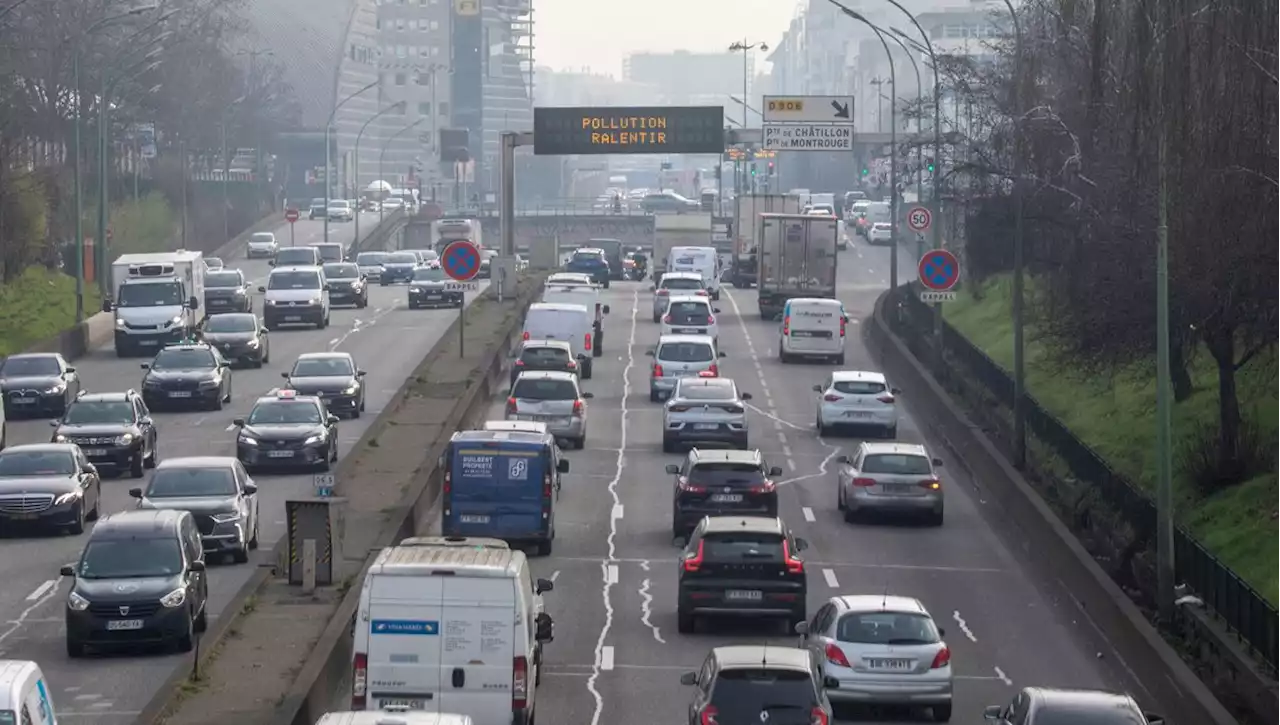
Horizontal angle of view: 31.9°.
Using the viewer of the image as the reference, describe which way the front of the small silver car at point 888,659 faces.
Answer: facing away from the viewer

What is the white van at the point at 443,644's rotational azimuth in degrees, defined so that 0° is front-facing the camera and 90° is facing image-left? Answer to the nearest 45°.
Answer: approximately 180°

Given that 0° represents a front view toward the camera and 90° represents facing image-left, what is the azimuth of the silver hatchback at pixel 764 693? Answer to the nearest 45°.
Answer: approximately 180°

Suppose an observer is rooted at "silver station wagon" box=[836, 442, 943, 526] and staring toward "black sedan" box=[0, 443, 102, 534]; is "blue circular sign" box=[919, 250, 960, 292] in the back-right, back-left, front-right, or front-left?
back-right

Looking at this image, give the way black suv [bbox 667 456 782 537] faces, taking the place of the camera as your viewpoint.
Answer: facing away from the viewer

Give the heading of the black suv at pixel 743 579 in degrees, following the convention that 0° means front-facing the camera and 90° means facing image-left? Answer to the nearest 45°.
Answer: approximately 180°

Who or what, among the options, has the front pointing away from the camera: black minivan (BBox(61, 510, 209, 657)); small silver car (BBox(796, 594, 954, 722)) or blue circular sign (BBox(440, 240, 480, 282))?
the small silver car

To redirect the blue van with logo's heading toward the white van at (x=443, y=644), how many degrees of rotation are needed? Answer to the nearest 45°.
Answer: approximately 180°

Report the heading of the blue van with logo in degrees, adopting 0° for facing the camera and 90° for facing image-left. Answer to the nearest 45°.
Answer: approximately 180°

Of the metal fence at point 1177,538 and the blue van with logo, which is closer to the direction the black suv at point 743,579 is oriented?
the blue van with logo

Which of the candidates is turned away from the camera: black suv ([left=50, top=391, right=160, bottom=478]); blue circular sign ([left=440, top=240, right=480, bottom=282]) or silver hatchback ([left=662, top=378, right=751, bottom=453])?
the silver hatchback

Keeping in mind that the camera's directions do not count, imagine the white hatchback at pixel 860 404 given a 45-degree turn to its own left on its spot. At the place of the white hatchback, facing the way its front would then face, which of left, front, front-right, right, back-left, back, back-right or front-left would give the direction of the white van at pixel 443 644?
back-left
